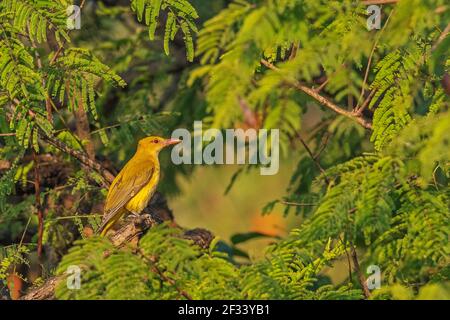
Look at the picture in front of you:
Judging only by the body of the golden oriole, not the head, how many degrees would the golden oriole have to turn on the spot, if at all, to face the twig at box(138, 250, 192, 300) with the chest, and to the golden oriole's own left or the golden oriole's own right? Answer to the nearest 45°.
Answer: approximately 90° to the golden oriole's own right

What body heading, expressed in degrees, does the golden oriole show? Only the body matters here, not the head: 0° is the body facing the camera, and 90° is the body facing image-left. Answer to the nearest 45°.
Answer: approximately 270°
